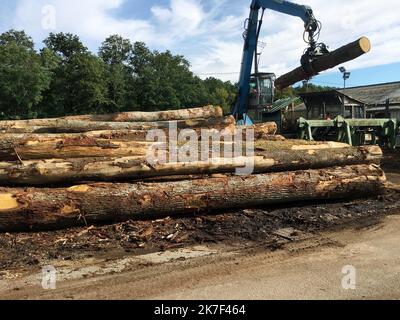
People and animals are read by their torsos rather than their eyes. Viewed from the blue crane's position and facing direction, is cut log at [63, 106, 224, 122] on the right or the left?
on its right

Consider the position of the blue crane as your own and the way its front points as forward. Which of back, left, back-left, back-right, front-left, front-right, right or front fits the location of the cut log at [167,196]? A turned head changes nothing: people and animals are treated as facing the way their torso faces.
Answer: right

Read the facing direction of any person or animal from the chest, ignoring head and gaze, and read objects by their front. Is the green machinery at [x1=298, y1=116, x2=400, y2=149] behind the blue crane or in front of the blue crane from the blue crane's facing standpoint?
in front

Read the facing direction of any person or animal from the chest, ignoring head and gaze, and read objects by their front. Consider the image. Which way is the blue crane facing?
to the viewer's right

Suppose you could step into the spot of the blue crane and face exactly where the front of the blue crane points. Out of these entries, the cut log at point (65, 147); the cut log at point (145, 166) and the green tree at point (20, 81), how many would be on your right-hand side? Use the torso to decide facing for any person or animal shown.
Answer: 2

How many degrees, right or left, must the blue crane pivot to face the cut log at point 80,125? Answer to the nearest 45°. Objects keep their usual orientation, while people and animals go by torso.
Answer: approximately 90° to its right

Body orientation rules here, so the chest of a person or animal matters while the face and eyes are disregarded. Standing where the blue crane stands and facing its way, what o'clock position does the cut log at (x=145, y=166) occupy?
The cut log is roughly at 3 o'clock from the blue crane.

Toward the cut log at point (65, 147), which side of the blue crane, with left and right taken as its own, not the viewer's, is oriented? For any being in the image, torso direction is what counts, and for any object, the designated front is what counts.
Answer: right

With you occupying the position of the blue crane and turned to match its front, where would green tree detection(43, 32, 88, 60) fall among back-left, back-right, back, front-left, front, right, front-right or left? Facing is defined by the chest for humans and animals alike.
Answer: back-left
